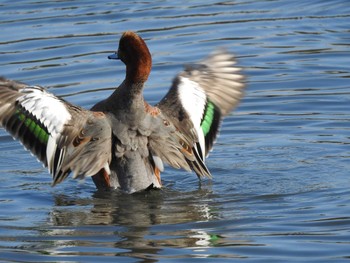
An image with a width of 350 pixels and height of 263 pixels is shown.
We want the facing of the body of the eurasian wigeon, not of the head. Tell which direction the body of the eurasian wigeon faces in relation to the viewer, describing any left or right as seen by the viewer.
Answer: facing away from the viewer
